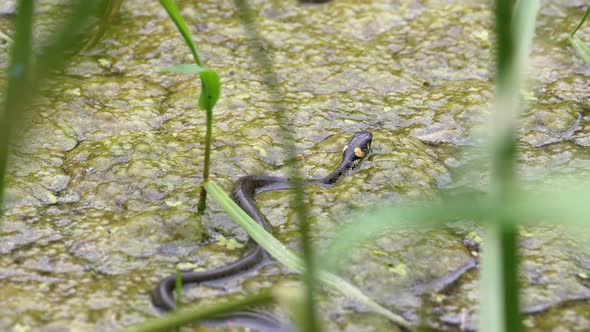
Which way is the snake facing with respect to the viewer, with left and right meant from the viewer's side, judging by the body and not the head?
facing away from the viewer and to the right of the viewer

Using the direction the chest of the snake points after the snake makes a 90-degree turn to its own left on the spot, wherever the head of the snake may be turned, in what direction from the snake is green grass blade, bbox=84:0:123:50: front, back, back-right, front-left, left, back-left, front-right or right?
front

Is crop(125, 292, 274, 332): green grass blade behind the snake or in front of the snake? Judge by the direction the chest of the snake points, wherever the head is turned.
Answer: behind
